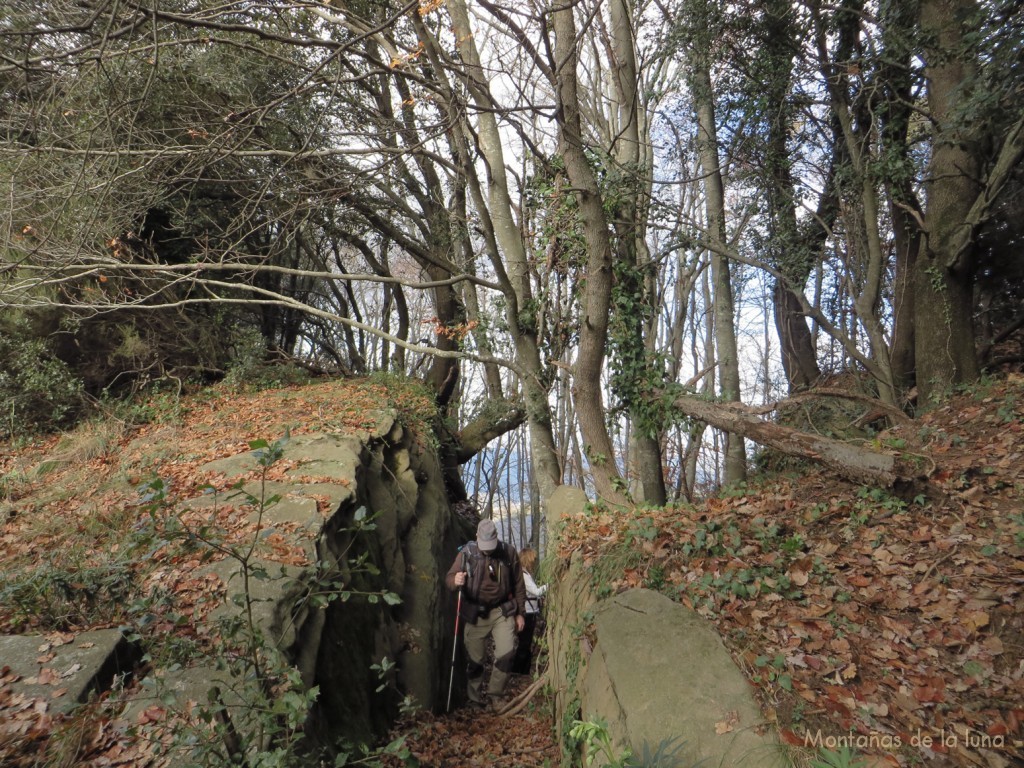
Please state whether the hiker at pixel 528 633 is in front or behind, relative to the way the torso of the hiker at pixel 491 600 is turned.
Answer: behind

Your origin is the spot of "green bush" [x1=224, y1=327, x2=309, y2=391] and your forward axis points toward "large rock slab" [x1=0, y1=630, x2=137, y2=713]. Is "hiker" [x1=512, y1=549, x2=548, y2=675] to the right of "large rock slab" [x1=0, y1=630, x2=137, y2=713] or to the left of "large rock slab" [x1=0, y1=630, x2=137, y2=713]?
left

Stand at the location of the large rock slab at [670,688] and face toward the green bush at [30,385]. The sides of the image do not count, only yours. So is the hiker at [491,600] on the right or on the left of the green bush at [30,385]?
right

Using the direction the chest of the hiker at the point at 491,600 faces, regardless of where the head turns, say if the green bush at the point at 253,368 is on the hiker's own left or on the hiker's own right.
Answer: on the hiker's own right

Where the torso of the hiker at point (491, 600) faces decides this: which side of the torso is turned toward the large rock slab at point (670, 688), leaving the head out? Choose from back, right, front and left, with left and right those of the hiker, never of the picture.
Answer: front

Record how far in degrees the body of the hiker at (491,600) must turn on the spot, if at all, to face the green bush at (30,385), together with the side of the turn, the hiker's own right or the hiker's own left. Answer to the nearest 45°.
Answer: approximately 90° to the hiker's own right

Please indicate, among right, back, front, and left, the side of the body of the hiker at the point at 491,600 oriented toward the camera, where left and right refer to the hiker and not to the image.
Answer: front

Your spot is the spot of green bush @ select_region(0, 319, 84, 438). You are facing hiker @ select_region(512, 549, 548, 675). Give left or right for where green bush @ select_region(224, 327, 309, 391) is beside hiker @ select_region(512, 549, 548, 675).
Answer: left

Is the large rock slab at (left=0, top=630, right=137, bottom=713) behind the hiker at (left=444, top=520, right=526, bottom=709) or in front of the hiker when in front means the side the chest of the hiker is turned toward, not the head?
in front

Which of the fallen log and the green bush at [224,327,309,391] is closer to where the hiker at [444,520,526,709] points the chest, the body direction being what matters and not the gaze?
the fallen log
